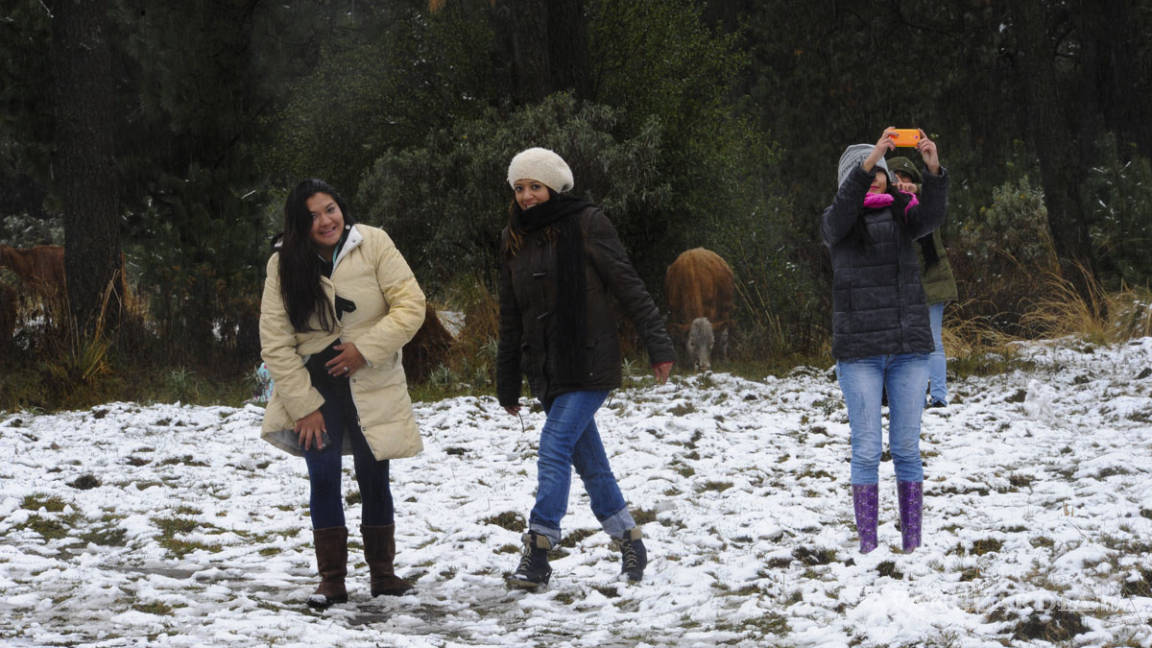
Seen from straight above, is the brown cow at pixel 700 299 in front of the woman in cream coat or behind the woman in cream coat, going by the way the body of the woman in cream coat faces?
behind

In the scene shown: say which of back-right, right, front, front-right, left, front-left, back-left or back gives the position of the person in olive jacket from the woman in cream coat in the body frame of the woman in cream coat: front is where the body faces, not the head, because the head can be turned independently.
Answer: back-left

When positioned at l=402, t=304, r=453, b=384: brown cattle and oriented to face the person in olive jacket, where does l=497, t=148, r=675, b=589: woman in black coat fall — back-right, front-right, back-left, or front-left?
front-right

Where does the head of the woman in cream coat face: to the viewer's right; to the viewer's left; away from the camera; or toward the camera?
toward the camera

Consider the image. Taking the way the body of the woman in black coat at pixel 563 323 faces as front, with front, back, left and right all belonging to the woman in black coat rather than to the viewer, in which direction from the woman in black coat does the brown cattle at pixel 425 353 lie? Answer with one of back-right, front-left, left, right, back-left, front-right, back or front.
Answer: back-right

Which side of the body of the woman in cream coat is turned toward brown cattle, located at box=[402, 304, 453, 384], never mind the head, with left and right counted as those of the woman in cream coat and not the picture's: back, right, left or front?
back

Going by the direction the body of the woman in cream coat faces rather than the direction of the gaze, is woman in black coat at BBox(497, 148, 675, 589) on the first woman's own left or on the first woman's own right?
on the first woman's own left

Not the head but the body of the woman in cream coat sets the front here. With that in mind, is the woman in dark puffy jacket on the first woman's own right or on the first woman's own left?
on the first woman's own left

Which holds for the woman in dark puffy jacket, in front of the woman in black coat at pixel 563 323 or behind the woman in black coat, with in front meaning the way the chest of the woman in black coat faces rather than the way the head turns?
behind

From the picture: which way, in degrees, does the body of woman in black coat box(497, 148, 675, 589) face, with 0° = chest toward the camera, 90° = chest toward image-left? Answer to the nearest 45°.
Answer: approximately 45°

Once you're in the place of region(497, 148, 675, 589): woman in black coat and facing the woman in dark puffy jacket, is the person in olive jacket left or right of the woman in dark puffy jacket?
left

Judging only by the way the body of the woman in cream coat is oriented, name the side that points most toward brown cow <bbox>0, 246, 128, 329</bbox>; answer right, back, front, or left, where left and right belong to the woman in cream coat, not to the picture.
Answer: back

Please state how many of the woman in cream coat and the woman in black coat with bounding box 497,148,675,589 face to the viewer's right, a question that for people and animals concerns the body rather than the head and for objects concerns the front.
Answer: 0

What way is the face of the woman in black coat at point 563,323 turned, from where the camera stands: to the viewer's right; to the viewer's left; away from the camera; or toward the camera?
toward the camera

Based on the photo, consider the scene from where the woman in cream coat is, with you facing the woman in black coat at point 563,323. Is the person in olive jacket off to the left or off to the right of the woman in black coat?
left

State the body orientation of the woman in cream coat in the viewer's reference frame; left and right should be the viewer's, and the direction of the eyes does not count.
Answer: facing the viewer
